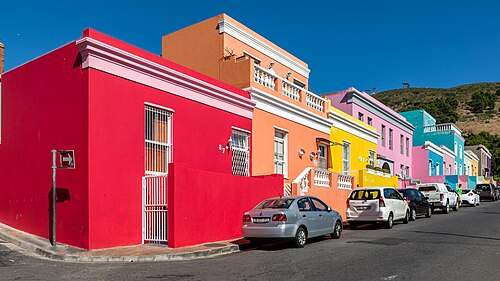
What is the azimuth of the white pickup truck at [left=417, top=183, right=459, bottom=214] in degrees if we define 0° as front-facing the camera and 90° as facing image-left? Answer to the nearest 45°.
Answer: approximately 225°

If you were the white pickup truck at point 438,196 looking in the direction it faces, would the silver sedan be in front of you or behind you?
behind

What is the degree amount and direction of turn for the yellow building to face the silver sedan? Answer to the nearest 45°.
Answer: approximately 45° to its right

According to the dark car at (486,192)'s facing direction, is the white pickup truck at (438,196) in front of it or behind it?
behind

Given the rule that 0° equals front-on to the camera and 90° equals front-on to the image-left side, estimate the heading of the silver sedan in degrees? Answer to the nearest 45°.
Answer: approximately 225°

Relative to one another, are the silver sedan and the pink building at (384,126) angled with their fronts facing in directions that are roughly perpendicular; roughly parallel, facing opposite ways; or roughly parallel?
roughly perpendicular

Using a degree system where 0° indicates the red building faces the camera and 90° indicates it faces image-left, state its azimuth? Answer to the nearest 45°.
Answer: approximately 315°

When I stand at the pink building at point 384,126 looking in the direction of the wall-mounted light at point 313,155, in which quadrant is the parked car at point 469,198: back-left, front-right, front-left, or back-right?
back-left

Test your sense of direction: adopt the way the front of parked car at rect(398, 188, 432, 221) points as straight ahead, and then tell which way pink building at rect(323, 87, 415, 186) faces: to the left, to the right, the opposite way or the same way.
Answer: to the right

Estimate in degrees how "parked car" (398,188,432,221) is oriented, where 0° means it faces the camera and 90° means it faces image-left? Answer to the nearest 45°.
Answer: approximately 225°

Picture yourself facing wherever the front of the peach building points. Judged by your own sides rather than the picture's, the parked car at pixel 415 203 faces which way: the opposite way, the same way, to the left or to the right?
to the left

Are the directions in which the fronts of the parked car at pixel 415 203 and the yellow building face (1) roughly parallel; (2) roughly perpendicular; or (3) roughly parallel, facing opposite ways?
roughly perpendicular
